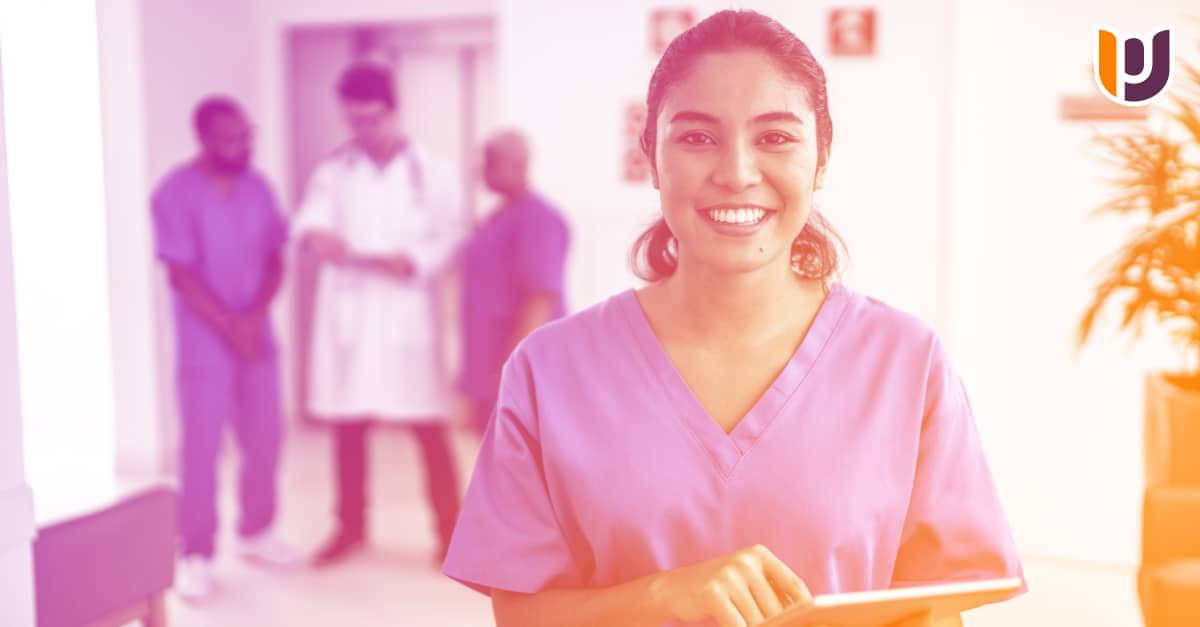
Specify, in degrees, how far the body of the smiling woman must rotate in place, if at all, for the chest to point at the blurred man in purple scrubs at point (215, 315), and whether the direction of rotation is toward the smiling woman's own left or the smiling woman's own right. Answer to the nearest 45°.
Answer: approximately 135° to the smiling woman's own right

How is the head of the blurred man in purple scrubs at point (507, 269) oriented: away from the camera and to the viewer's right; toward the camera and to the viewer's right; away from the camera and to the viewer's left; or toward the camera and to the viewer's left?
toward the camera and to the viewer's left

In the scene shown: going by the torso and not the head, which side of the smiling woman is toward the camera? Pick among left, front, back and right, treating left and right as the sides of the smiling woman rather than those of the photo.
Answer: front

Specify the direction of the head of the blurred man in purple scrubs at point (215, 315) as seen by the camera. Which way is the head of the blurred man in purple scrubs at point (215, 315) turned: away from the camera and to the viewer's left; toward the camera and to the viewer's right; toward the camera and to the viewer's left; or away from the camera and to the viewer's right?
toward the camera and to the viewer's right

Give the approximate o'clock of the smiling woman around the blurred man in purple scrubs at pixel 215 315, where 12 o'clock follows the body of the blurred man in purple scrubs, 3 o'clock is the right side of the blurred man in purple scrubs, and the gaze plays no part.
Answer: The smiling woman is roughly at 1 o'clock from the blurred man in purple scrubs.

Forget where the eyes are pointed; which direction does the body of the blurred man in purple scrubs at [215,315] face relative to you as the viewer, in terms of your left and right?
facing the viewer and to the right of the viewer

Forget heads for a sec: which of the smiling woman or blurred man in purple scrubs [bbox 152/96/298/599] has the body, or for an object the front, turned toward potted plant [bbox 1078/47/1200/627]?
the blurred man in purple scrubs

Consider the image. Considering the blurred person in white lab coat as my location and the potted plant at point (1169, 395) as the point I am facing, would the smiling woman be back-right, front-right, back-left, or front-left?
front-right

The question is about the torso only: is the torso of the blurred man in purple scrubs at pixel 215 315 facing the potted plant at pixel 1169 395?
yes

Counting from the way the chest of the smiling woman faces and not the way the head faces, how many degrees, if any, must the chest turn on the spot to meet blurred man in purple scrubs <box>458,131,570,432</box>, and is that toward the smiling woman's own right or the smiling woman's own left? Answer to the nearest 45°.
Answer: approximately 180°

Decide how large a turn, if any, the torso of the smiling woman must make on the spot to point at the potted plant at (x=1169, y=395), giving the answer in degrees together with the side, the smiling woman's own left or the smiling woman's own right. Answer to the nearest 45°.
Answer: approximately 135° to the smiling woman's own left

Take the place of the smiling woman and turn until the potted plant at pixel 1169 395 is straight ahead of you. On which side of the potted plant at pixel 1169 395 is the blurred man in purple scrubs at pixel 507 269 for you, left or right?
left

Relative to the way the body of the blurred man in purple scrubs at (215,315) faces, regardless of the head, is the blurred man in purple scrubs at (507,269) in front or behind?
in front
